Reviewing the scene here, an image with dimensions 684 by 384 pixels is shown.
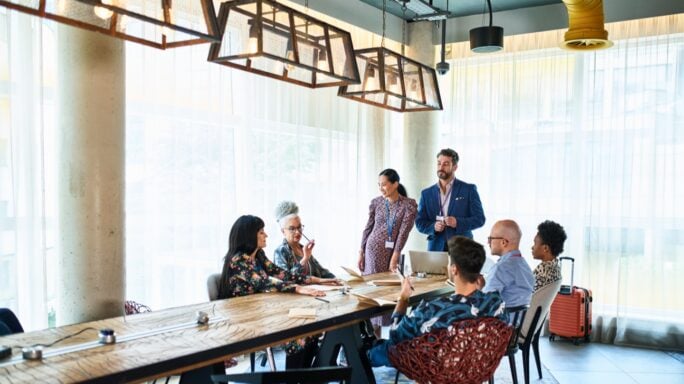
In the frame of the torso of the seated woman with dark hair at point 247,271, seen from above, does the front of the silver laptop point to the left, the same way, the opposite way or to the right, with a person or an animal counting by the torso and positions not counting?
to the left

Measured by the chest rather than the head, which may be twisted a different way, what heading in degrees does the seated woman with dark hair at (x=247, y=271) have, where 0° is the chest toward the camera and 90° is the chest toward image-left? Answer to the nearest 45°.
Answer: approximately 270°

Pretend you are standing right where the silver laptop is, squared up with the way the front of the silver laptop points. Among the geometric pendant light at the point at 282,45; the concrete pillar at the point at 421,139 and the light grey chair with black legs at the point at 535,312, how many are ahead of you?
1

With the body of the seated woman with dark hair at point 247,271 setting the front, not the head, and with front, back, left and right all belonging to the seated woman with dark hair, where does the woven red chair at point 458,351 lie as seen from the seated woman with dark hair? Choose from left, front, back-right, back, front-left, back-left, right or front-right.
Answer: front-right

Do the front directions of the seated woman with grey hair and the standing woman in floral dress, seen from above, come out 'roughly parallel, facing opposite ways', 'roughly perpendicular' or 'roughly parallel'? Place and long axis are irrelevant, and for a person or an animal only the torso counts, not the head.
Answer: roughly perpendicular

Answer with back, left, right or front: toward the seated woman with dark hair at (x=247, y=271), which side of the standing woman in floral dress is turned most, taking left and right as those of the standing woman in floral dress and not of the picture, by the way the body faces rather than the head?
front

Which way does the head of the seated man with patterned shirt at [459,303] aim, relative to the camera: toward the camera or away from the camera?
away from the camera

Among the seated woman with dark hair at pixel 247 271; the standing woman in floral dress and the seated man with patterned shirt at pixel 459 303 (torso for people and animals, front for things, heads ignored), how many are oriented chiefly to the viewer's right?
1

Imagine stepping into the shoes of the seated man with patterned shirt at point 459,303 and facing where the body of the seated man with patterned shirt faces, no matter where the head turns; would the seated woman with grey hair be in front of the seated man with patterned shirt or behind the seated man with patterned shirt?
in front

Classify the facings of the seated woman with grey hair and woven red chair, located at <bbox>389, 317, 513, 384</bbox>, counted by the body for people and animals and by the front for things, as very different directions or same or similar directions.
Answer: very different directions

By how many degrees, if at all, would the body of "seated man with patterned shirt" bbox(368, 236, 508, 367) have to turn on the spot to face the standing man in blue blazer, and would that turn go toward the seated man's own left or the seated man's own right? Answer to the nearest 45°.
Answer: approximately 45° to the seated man's own right

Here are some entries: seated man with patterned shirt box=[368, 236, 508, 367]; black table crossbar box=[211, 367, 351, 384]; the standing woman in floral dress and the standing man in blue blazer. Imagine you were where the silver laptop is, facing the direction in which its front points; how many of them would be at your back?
2

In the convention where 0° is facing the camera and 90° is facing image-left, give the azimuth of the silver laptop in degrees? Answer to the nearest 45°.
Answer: approximately 180°

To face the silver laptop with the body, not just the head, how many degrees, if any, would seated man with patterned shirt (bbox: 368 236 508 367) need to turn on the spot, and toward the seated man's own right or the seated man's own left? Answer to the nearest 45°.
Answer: approximately 45° to the seated man's own right
